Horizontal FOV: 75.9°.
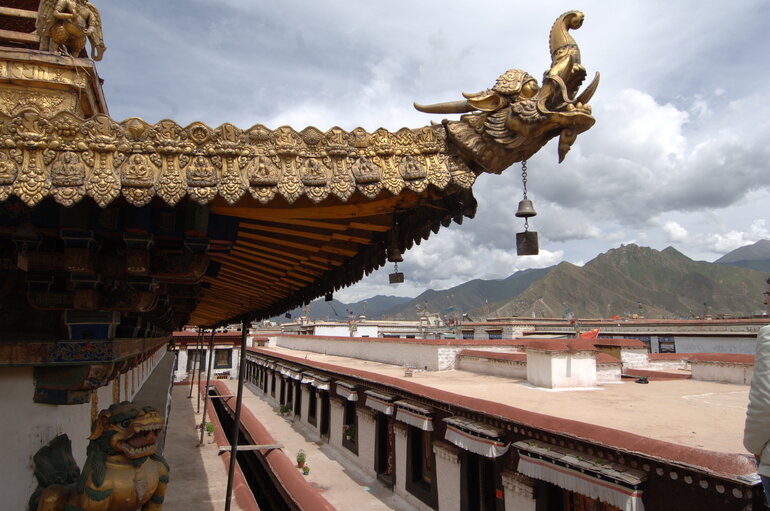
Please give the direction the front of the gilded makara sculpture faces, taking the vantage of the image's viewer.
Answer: facing to the right of the viewer

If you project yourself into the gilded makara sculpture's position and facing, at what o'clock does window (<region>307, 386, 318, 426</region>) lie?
The window is roughly at 8 o'clock from the gilded makara sculpture.

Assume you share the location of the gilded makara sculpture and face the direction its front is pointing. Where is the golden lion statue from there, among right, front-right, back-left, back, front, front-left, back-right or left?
back

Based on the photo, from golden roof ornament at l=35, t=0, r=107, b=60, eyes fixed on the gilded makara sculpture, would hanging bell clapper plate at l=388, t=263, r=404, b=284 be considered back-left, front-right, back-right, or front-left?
front-left

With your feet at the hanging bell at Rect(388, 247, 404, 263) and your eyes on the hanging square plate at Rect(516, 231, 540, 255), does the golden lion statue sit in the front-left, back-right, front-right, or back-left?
front-right

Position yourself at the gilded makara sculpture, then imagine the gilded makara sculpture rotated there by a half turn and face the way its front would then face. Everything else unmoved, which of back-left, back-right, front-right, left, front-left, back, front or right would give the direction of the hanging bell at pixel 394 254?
front-right

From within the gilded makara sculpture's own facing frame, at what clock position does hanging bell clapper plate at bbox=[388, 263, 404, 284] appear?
The hanging bell clapper plate is roughly at 8 o'clock from the gilded makara sculpture.
